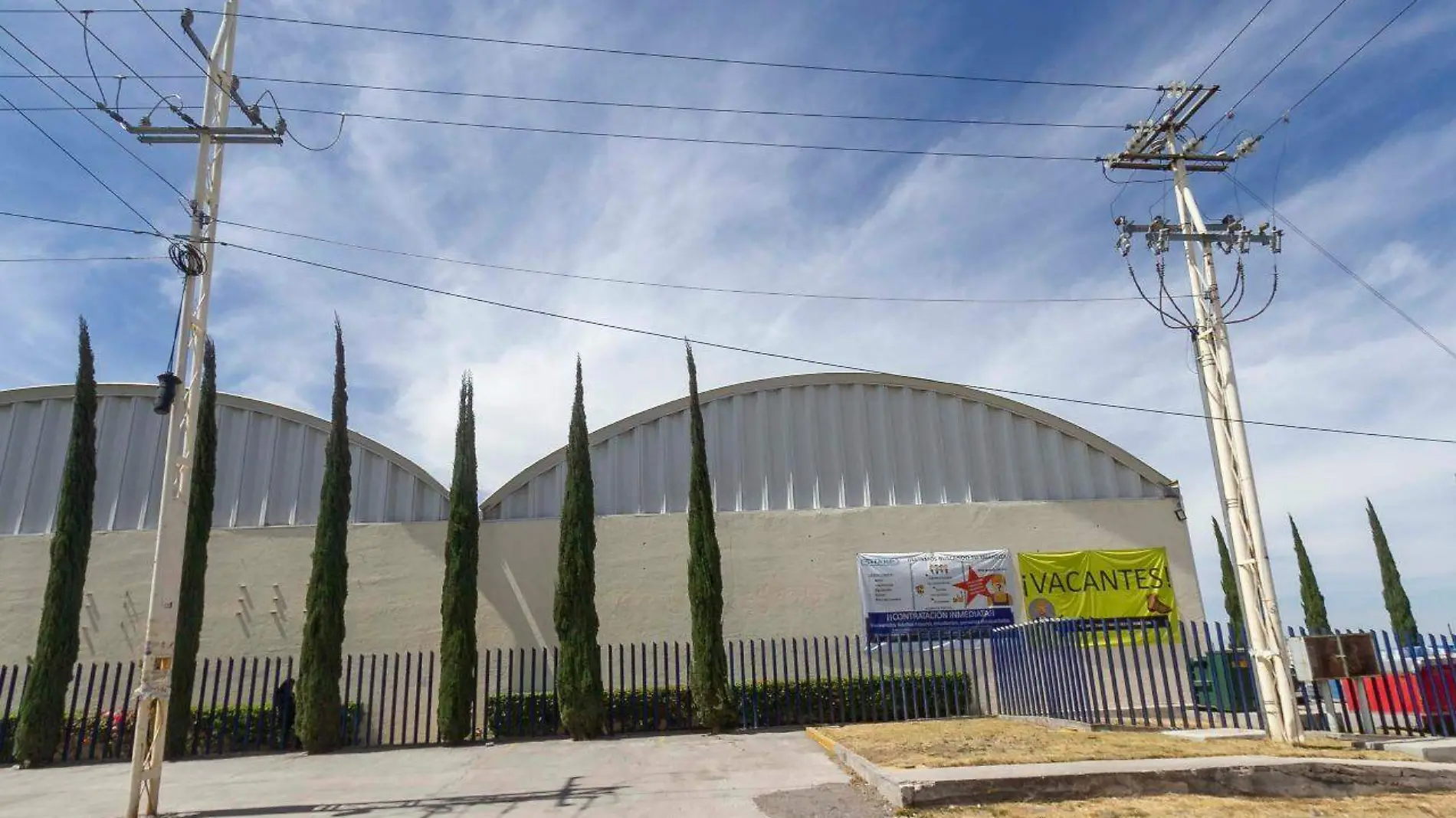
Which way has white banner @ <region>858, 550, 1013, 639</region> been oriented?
toward the camera

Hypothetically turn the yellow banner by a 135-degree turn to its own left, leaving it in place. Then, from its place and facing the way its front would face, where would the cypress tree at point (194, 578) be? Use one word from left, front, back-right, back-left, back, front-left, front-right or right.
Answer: back

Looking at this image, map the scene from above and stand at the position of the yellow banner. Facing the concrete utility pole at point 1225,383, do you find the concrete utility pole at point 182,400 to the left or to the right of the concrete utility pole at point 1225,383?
right

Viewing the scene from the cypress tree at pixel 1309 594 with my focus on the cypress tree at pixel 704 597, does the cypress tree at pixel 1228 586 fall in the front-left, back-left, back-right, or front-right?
front-right

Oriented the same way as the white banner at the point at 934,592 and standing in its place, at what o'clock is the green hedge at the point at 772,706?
The green hedge is roughly at 2 o'clock from the white banner.

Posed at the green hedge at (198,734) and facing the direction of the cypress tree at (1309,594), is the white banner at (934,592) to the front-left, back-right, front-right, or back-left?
front-right

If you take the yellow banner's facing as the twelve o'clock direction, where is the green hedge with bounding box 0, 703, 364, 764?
The green hedge is roughly at 2 o'clock from the yellow banner.

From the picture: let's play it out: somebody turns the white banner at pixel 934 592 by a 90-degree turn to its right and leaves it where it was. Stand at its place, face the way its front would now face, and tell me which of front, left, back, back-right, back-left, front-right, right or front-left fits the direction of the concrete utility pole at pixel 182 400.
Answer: front-left

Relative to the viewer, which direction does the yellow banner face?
toward the camera

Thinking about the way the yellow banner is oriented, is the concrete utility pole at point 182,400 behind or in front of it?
in front

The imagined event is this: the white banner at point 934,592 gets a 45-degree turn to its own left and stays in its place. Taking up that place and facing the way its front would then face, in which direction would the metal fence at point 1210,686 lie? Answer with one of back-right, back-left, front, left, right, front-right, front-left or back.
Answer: front

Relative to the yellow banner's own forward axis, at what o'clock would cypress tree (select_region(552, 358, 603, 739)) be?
The cypress tree is roughly at 2 o'clock from the yellow banner.

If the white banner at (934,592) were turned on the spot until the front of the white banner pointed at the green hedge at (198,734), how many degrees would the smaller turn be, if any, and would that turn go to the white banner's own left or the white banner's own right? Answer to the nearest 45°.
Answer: approximately 45° to the white banner's own right

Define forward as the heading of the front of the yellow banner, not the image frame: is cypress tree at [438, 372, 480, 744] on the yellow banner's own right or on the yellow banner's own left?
on the yellow banner's own right

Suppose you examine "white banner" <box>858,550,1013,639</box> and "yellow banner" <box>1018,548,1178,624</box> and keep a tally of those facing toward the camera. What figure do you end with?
2

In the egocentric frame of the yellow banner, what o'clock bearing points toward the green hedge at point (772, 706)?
The green hedge is roughly at 2 o'clock from the yellow banner.

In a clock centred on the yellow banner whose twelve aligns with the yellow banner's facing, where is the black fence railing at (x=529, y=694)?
The black fence railing is roughly at 2 o'clock from the yellow banner.

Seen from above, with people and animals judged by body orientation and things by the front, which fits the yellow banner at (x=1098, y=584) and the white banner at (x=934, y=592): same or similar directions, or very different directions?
same or similar directions
